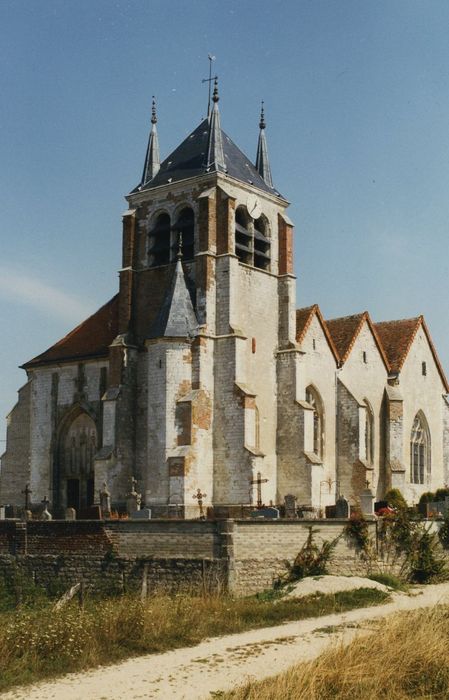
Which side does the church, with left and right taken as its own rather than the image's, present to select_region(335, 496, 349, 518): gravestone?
left

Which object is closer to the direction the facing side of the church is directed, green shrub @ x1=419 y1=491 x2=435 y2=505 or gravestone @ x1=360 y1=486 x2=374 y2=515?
the gravestone

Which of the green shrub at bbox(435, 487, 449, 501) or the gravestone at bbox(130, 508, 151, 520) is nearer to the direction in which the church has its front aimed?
the gravestone

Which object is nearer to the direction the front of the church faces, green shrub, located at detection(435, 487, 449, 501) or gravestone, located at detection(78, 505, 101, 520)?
the gravestone

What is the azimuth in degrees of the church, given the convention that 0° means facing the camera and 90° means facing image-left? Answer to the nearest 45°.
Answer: approximately 45°

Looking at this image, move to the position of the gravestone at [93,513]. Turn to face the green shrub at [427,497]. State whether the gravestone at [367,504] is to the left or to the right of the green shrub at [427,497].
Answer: right
